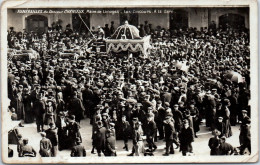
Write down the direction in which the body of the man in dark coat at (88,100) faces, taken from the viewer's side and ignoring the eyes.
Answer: away from the camera

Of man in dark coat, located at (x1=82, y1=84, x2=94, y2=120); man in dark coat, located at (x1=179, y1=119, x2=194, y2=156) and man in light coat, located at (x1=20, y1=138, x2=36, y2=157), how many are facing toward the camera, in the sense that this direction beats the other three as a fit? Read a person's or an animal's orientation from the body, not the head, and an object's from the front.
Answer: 1
